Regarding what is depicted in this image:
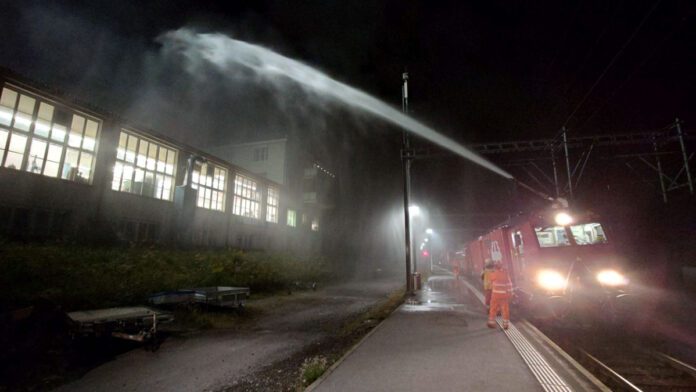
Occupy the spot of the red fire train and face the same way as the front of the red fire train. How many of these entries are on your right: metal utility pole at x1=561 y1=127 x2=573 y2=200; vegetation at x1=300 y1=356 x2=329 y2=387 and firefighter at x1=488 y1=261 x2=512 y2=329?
2

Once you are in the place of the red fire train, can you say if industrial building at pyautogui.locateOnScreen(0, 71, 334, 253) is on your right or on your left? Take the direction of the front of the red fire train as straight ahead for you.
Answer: on your right

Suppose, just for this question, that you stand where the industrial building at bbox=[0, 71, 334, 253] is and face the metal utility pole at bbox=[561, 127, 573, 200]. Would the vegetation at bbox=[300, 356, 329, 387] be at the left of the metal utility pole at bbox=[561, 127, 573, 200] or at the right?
right

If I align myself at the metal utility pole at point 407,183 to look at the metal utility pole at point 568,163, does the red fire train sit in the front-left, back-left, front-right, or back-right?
front-right

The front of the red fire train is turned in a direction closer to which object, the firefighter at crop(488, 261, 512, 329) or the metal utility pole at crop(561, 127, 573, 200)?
the firefighter

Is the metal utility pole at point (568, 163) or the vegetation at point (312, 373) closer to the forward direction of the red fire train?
the vegetation

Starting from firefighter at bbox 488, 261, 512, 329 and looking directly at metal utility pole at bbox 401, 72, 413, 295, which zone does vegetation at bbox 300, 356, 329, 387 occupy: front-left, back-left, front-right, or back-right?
back-left

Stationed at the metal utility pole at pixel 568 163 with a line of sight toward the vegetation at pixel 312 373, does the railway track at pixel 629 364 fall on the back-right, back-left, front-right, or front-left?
front-left

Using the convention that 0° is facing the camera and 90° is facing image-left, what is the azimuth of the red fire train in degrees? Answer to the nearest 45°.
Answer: approximately 315°

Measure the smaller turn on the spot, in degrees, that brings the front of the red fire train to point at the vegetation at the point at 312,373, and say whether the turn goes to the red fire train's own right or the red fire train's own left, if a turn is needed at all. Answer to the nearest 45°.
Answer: approximately 90° to the red fire train's own right

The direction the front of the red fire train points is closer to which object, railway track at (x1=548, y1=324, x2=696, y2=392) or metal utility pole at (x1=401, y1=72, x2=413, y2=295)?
the railway track

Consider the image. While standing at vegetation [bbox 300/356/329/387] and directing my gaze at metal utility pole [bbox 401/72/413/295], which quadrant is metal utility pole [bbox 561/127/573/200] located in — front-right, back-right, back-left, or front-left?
front-right

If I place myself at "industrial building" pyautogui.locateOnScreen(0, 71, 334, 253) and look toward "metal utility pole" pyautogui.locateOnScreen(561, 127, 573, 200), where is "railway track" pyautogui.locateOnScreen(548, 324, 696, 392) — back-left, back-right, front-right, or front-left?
front-right

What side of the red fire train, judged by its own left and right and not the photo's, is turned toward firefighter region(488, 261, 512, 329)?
right

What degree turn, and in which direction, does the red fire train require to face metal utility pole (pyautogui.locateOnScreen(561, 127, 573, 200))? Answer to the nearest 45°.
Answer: approximately 135° to its left
